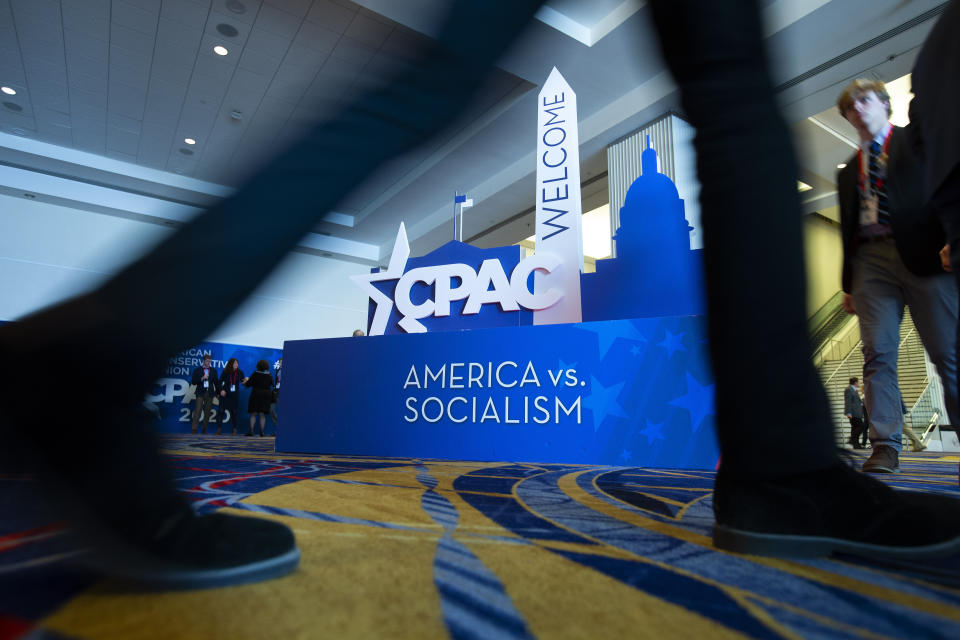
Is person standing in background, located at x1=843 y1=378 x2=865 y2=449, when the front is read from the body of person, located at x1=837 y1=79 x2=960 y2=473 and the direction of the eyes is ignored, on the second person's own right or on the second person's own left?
on the second person's own right

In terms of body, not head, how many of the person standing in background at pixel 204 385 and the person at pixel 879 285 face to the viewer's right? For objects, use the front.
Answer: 0

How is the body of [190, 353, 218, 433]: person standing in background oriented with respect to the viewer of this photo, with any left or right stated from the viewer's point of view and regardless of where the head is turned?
facing the viewer

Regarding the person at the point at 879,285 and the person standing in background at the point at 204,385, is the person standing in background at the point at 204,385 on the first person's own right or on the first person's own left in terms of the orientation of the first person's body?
on the first person's own right

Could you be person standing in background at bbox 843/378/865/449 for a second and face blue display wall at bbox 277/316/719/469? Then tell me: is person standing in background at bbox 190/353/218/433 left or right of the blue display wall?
right

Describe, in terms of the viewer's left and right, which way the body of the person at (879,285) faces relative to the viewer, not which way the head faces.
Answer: facing the viewer and to the left of the viewer

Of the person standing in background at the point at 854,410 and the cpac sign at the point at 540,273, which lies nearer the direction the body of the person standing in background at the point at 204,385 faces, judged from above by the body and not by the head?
the cpac sign

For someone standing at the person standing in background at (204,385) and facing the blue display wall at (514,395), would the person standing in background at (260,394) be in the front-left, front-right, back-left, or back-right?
front-left

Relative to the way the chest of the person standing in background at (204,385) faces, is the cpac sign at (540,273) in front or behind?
in front

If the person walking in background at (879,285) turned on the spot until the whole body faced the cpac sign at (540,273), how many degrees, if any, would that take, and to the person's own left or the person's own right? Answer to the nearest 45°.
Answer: approximately 90° to the person's own right

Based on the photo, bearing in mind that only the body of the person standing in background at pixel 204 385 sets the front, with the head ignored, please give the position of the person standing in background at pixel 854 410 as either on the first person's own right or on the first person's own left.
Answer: on the first person's own left
